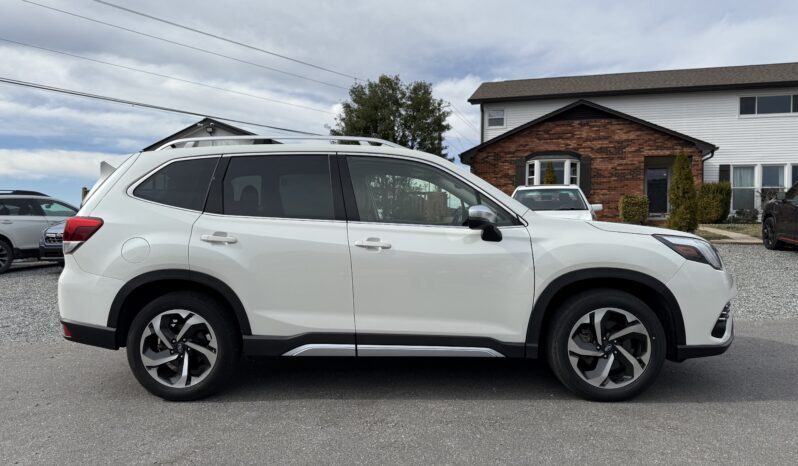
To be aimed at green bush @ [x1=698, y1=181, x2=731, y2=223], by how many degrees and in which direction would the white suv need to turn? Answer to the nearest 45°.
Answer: approximately 45° to its left

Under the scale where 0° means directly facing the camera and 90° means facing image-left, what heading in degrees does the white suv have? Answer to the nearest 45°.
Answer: approximately 270°

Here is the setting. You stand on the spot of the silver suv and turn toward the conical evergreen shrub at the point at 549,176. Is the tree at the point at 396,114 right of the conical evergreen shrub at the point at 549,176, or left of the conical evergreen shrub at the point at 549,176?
left
